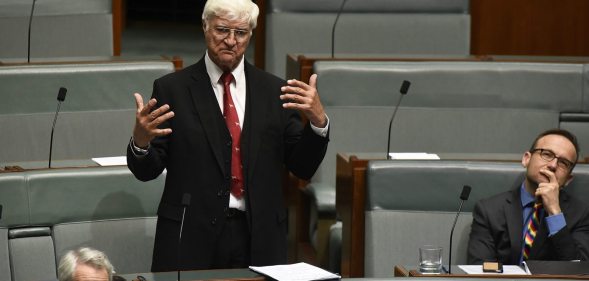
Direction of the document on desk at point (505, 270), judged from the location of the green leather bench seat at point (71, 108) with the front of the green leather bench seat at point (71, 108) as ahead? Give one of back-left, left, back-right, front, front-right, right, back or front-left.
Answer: front-left

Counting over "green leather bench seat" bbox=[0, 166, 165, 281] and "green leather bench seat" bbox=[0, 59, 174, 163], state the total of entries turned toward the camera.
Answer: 2

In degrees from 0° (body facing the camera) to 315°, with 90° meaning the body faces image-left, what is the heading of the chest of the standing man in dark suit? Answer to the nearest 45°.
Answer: approximately 0°

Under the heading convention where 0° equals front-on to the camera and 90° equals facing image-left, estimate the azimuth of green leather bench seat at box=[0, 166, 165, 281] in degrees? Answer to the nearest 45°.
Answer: approximately 0°
